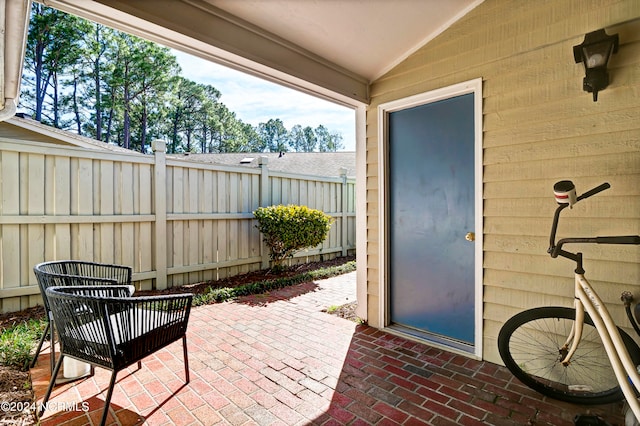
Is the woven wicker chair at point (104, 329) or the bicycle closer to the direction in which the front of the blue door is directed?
the woven wicker chair

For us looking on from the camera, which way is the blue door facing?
facing the viewer and to the left of the viewer

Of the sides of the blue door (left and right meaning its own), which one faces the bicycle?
left

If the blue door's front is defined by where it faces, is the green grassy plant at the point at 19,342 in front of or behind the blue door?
in front

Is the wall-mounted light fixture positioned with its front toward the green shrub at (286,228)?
no

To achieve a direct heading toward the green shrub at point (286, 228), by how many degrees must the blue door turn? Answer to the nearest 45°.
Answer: approximately 90° to its right

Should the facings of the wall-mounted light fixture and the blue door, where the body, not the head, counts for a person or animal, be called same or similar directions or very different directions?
same or similar directions

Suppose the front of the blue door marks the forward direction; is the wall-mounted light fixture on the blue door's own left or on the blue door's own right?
on the blue door's own left

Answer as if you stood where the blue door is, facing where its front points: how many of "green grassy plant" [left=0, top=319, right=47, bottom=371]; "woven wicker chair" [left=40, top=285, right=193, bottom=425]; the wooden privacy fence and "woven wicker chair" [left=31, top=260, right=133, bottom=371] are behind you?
0

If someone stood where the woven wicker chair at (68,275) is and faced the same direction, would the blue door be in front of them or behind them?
in front
